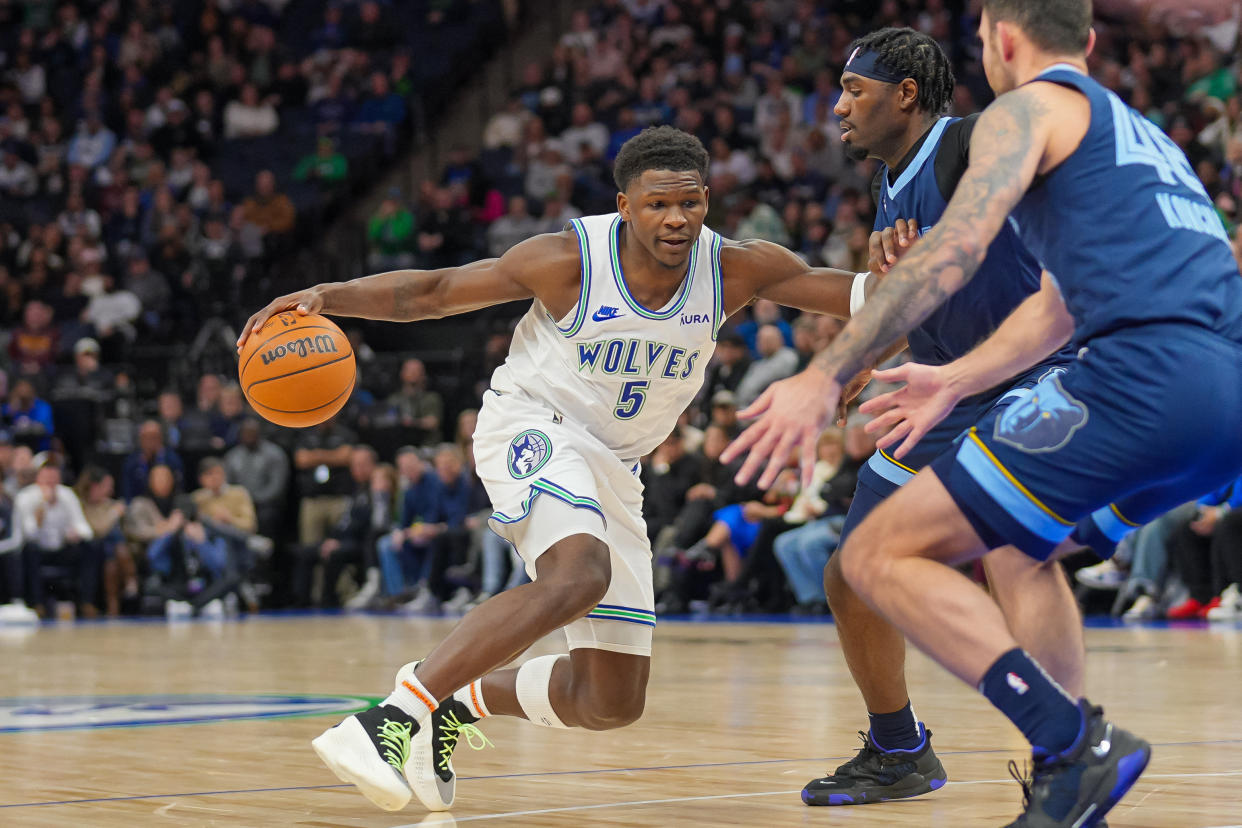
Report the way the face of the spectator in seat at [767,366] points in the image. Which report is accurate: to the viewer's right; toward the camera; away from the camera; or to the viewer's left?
toward the camera

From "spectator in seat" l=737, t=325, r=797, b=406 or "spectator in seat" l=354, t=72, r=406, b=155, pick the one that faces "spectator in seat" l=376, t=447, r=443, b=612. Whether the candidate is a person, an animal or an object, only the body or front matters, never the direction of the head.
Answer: "spectator in seat" l=354, t=72, r=406, b=155

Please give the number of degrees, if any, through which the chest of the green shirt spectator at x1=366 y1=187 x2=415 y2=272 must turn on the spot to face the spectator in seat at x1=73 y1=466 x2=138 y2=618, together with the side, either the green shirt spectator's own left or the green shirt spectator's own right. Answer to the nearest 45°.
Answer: approximately 45° to the green shirt spectator's own right

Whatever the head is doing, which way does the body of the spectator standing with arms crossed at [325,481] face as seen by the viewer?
toward the camera

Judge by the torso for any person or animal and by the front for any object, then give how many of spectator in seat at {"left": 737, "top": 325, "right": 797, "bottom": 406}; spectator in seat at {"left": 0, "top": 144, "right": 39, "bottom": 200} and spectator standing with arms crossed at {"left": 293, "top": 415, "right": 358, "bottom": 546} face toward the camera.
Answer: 3

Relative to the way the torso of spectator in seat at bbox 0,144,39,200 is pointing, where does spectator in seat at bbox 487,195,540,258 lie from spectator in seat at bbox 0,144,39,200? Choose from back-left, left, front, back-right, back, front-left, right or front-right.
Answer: front-left

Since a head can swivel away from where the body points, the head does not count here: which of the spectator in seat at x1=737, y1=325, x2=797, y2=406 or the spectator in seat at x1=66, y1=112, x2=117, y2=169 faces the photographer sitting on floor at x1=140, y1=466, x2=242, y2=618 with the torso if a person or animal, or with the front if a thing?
the spectator in seat at x1=66, y1=112, x2=117, y2=169

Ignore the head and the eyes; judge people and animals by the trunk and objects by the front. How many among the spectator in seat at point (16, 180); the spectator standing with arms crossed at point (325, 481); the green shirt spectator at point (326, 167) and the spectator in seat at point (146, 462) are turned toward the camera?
4

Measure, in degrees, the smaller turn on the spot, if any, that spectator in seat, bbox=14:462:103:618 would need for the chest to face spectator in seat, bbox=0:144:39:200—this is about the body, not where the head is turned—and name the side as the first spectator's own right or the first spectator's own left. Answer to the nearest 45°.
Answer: approximately 180°

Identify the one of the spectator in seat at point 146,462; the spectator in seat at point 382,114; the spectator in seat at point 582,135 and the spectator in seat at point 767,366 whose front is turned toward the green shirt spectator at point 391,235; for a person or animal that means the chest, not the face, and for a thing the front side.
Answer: the spectator in seat at point 382,114

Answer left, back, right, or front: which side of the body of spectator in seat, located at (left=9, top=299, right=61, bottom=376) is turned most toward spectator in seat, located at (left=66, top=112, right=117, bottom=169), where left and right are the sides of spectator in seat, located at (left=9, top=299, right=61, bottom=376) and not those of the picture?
back

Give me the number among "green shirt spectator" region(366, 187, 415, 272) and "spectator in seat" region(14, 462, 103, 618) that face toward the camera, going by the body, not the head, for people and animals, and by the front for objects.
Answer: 2

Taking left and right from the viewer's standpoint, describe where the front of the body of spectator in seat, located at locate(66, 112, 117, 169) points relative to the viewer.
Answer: facing the viewer

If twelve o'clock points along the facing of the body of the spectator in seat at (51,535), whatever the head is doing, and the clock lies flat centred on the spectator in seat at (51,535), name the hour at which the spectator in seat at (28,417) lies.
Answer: the spectator in seat at (28,417) is roughly at 6 o'clock from the spectator in seat at (51,535).

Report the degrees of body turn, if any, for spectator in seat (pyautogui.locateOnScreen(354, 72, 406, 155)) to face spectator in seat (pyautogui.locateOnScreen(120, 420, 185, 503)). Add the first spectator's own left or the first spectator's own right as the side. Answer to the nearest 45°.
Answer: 0° — they already face them
